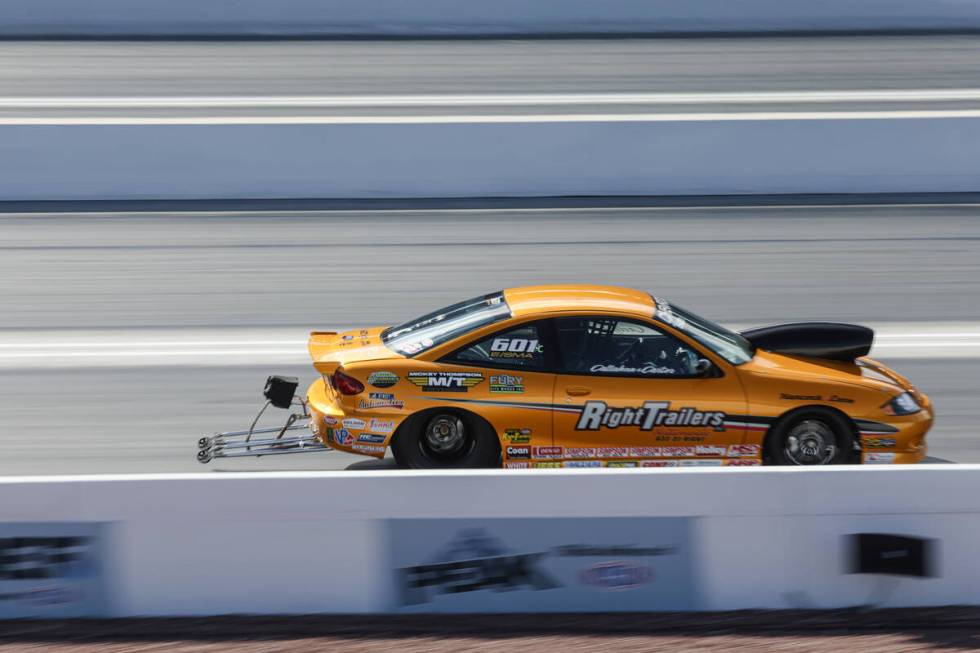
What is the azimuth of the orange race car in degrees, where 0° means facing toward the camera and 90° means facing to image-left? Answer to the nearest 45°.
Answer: approximately 270°
